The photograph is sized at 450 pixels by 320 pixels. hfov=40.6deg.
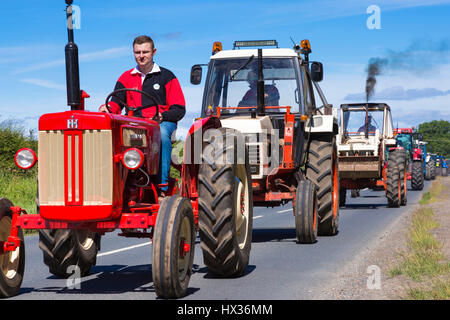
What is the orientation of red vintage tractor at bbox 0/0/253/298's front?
toward the camera

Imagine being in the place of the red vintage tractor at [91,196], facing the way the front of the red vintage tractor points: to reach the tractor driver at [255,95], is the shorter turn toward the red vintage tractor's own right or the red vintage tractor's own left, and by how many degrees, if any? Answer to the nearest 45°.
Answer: approximately 135° to the red vintage tractor's own left
